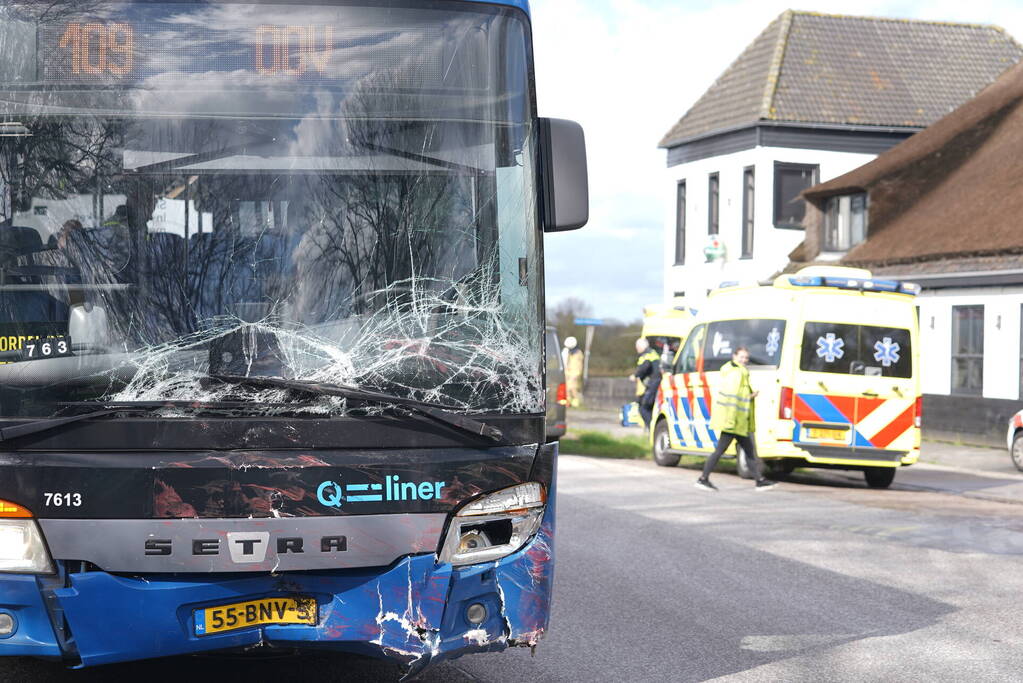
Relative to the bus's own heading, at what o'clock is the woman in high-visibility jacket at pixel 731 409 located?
The woman in high-visibility jacket is roughly at 7 o'clock from the bus.

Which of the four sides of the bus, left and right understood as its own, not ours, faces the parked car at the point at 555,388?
back

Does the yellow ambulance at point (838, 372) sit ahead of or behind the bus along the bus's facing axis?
behind

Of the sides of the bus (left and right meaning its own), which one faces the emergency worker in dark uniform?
back

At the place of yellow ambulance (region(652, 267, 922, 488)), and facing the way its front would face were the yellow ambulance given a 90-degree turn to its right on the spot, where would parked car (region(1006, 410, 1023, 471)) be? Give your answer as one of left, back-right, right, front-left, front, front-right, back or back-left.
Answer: front

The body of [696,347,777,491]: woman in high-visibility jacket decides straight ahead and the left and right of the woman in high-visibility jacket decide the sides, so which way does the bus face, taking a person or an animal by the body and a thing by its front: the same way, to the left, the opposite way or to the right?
to the right

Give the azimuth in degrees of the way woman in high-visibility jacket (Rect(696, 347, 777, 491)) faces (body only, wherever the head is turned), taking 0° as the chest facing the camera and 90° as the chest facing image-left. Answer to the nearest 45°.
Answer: approximately 270°

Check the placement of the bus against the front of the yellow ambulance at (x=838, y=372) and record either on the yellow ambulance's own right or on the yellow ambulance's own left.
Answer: on the yellow ambulance's own left

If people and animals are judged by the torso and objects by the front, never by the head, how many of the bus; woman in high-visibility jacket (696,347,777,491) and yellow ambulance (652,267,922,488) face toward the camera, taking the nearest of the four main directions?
1

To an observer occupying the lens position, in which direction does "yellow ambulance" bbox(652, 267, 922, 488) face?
facing away from the viewer and to the left of the viewer

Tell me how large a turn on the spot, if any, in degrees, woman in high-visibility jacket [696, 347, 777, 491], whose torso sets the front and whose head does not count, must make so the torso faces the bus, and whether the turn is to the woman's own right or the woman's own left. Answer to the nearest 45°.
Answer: approximately 90° to the woman's own right

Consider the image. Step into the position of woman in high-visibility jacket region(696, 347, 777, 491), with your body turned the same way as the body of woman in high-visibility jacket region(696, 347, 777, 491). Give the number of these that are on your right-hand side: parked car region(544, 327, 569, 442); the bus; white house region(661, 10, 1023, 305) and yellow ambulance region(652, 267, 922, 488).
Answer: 1

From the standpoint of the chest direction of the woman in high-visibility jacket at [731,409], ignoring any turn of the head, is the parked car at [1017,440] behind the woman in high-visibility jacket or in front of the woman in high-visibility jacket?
in front

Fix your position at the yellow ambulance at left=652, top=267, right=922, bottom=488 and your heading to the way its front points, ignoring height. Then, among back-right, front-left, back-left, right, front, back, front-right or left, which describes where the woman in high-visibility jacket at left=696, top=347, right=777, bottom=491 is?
left
